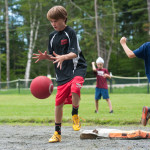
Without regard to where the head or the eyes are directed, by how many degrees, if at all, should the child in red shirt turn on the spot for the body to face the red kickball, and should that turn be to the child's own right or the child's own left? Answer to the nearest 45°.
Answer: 0° — they already face it

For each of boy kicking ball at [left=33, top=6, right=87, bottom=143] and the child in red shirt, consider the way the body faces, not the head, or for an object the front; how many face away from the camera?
0

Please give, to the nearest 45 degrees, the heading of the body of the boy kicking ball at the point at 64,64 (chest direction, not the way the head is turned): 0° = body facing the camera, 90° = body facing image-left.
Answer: approximately 45°

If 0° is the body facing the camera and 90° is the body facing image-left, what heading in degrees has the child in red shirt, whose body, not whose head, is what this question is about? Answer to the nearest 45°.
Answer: approximately 0°

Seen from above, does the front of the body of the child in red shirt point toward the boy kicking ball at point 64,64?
yes

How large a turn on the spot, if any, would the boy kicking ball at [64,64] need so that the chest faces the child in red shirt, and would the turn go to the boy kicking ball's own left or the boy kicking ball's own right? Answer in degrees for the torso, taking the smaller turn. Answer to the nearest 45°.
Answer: approximately 135° to the boy kicking ball's own right
